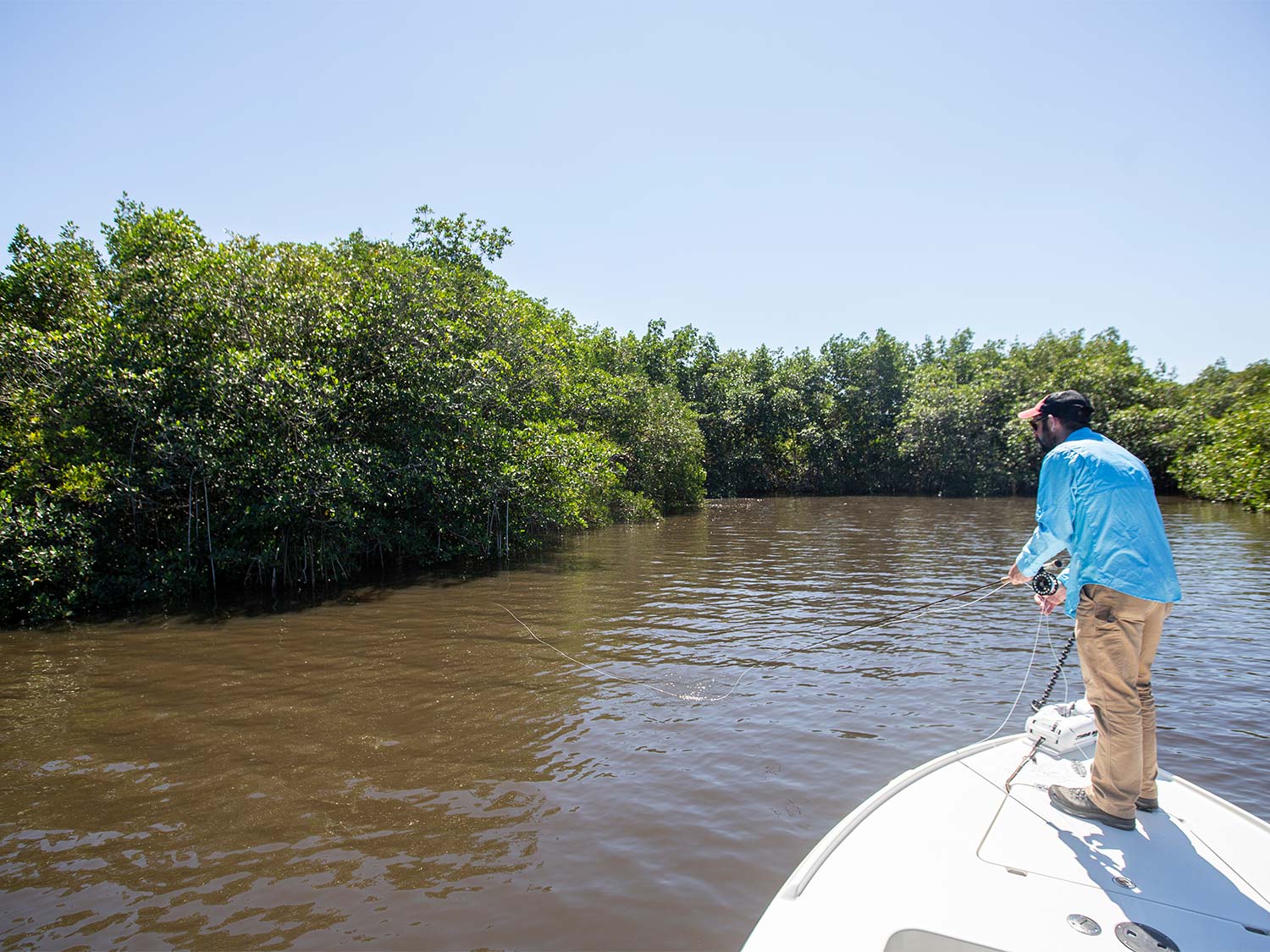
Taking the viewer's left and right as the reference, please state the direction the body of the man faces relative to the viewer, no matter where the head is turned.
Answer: facing away from the viewer and to the left of the viewer
